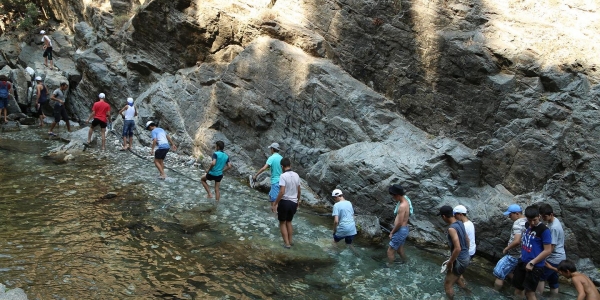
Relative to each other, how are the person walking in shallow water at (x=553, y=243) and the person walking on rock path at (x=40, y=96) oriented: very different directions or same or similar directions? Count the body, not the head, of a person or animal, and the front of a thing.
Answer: same or similar directions

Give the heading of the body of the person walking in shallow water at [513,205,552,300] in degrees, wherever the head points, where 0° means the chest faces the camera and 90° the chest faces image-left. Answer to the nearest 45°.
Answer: approximately 45°

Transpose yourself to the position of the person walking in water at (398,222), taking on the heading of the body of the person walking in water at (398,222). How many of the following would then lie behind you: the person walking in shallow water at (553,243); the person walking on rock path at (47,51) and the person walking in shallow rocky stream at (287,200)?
1

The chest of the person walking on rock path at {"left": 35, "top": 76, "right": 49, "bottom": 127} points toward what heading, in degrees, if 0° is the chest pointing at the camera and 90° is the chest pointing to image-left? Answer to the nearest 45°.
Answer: approximately 135°

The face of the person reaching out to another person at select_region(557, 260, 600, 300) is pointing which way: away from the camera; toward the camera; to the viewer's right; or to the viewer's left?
to the viewer's left

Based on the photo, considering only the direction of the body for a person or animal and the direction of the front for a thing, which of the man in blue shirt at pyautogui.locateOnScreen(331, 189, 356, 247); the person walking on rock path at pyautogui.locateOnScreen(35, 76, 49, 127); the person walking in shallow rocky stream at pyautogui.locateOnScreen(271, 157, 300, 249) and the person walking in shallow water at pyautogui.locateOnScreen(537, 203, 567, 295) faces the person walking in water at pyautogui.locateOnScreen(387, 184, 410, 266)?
the person walking in shallow water at pyautogui.locateOnScreen(537, 203, 567, 295)

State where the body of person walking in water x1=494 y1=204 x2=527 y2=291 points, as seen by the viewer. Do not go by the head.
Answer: to the viewer's left

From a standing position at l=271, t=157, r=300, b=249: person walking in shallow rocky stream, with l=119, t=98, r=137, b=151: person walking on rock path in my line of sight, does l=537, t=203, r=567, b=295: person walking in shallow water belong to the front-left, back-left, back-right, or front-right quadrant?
back-right

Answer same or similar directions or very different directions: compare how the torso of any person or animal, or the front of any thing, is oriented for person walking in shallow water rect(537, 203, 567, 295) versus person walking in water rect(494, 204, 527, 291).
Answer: same or similar directions

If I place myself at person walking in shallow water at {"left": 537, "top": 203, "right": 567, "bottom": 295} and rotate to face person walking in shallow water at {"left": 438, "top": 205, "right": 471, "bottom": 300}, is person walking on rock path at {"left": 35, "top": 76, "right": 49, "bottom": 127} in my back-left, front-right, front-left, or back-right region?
front-right

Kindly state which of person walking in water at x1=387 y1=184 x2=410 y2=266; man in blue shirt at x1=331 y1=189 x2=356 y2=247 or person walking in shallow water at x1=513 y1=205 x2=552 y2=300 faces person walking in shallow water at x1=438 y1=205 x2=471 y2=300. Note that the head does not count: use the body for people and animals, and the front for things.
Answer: person walking in shallow water at x1=513 y1=205 x2=552 y2=300

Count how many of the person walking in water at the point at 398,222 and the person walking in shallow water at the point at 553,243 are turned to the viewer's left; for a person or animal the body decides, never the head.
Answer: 2

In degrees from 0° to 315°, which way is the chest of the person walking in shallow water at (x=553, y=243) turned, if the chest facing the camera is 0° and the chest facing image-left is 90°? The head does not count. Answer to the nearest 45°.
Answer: approximately 90°

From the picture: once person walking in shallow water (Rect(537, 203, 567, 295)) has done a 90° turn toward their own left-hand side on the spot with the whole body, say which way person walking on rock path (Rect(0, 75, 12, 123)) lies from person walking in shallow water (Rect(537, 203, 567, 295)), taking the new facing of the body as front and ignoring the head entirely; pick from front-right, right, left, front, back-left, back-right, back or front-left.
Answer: right

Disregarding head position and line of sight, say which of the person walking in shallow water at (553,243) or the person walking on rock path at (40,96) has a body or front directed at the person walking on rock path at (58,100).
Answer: the person walking in shallow water at (553,243)

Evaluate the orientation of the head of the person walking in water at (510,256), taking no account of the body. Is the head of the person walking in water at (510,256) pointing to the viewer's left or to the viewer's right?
to the viewer's left
